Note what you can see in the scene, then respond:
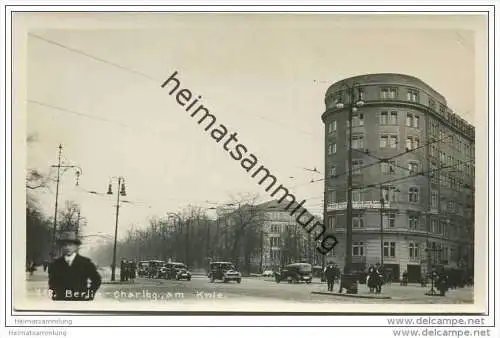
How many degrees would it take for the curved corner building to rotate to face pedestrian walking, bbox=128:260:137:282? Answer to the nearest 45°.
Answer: approximately 90° to its right

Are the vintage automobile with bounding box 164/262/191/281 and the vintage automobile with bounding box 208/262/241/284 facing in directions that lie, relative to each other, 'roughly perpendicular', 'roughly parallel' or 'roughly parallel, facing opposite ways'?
roughly parallel

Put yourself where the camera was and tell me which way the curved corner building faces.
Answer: facing the viewer

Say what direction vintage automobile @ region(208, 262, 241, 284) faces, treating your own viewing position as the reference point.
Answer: facing the viewer and to the right of the viewer

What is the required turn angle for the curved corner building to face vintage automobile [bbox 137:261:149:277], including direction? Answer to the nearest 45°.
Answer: approximately 90° to its right

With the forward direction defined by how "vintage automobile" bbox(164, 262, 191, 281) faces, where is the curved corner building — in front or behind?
in front
